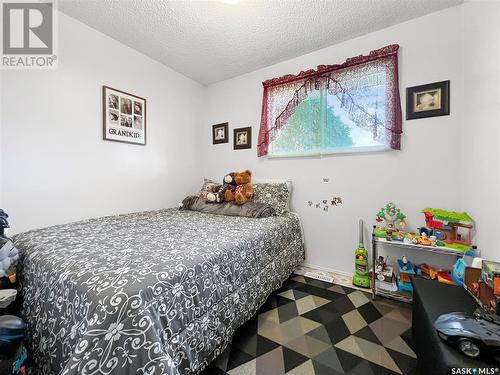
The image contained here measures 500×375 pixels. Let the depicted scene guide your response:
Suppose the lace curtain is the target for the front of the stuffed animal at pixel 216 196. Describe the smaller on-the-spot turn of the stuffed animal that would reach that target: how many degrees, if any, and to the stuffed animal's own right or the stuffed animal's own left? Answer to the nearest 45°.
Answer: approximately 135° to the stuffed animal's own left

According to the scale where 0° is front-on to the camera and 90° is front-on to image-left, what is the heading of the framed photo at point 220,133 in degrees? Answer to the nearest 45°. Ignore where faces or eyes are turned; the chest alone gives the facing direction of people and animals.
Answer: approximately 45°

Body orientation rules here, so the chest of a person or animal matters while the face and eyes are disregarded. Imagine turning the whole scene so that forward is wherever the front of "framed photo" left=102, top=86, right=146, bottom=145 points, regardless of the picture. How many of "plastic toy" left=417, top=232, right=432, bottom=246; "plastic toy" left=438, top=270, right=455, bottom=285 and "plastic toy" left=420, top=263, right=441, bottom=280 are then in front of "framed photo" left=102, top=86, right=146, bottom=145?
3

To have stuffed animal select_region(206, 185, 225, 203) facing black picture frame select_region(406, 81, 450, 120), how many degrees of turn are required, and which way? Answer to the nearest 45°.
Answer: approximately 90° to its left

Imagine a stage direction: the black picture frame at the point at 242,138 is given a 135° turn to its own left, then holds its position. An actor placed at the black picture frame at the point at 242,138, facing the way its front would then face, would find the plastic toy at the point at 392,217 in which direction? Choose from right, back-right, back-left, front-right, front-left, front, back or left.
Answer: front-right

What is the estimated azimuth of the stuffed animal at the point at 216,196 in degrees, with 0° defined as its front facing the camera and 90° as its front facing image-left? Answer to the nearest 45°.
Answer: approximately 45°

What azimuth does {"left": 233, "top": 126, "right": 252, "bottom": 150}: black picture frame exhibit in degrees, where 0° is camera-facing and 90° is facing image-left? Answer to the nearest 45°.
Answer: approximately 45°
